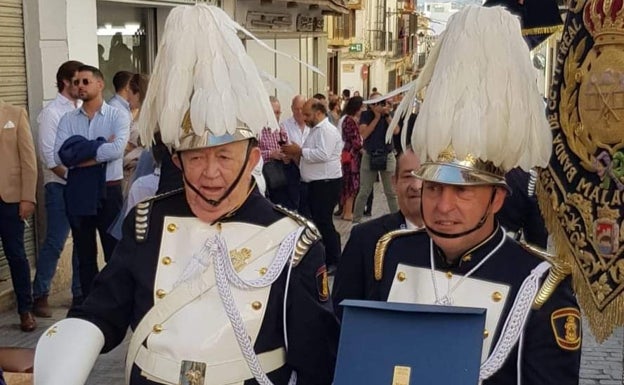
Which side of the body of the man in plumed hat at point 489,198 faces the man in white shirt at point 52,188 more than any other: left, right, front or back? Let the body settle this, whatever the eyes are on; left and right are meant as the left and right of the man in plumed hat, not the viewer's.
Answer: right

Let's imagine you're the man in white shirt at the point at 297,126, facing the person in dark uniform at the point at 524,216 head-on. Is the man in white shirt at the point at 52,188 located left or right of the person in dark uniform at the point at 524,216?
right

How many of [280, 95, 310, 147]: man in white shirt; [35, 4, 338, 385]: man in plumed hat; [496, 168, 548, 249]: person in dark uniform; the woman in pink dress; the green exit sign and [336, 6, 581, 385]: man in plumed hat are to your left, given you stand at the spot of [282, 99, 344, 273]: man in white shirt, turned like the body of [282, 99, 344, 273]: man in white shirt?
3

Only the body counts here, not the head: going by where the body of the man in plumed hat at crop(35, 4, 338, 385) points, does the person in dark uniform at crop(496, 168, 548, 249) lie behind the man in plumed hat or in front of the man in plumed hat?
behind

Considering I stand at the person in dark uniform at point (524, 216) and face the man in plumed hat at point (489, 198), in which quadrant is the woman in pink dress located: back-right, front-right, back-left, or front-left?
back-right

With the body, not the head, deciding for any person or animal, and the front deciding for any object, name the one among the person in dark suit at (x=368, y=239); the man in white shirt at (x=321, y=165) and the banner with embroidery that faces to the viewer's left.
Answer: the man in white shirt

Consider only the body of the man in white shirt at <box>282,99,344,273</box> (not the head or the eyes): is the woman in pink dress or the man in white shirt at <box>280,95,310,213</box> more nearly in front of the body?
the man in white shirt

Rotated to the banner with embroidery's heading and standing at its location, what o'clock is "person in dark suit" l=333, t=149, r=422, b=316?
The person in dark suit is roughly at 2 o'clock from the banner with embroidery.

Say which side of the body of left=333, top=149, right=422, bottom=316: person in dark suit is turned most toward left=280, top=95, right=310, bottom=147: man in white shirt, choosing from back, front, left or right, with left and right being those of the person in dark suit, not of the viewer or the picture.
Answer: back

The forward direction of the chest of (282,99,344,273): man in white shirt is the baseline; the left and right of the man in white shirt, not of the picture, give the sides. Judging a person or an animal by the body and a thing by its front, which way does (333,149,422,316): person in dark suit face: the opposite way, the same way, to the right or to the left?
to the left

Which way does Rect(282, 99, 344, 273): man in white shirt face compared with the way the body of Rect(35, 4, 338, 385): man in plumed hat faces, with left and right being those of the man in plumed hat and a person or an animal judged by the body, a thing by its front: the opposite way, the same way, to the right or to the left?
to the right
